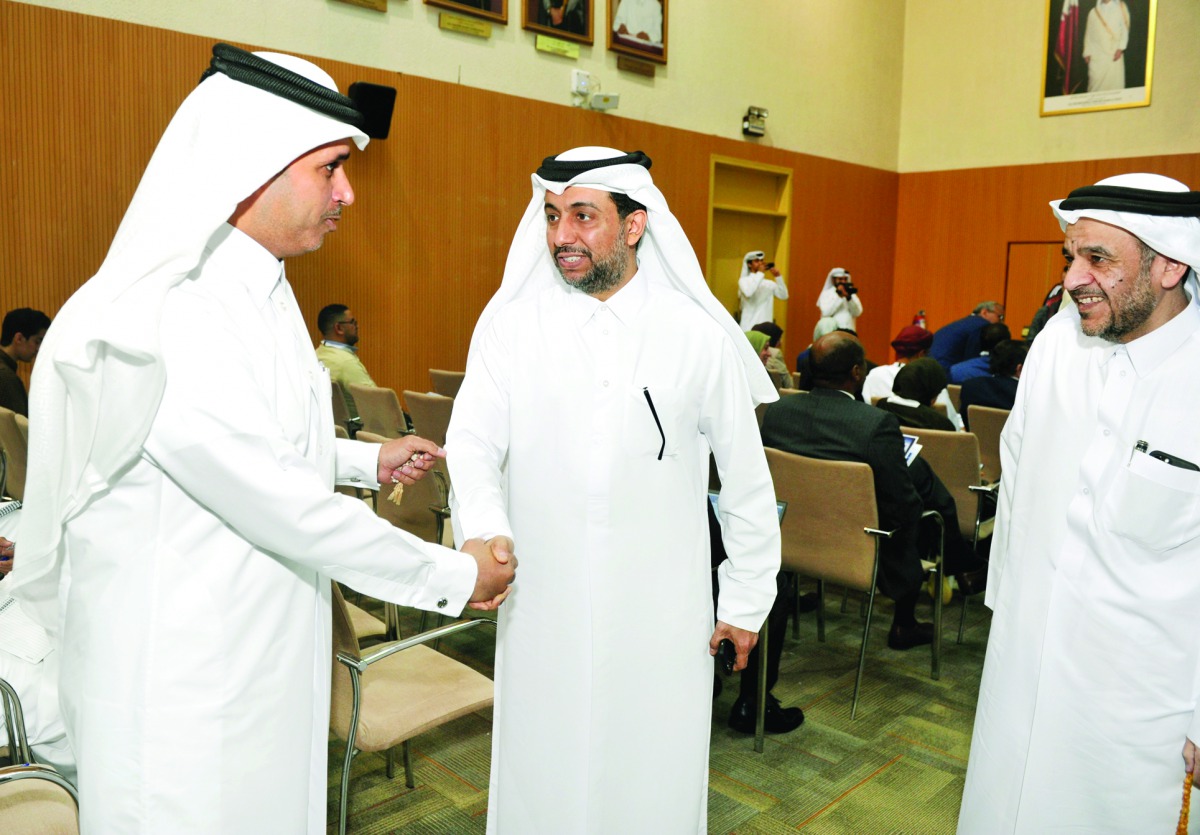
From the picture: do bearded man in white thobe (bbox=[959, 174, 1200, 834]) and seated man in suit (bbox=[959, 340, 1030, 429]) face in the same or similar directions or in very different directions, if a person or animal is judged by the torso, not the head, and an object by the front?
very different directions

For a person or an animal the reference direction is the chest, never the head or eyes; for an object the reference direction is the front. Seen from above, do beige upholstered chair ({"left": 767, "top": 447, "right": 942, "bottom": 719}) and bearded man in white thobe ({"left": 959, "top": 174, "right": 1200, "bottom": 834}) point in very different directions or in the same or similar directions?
very different directions

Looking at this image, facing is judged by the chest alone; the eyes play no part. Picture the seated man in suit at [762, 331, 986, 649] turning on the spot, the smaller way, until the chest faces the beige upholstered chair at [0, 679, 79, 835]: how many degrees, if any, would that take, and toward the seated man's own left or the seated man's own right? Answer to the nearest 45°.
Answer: approximately 180°

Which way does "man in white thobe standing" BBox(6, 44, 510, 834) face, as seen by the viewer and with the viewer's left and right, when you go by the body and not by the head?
facing to the right of the viewer

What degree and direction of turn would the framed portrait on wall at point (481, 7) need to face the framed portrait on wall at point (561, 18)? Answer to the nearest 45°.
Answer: approximately 90° to its left

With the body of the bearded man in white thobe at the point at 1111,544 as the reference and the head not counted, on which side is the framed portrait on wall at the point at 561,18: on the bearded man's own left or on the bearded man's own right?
on the bearded man's own right

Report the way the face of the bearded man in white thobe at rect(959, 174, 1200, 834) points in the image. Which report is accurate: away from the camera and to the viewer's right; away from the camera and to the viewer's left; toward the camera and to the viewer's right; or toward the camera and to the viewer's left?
toward the camera and to the viewer's left

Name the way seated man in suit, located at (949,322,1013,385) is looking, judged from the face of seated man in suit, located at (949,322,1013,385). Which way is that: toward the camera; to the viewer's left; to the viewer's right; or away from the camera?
away from the camera

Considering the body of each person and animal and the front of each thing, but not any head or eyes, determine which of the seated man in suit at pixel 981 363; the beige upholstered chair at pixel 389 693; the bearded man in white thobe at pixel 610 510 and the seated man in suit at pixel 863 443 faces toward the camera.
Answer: the bearded man in white thobe

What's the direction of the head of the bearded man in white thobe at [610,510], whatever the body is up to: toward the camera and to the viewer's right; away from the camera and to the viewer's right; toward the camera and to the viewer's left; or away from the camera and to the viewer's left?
toward the camera and to the viewer's left

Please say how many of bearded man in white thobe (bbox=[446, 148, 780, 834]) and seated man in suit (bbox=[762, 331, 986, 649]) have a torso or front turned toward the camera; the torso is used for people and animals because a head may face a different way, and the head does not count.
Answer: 1

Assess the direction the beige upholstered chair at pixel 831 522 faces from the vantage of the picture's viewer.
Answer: facing away from the viewer and to the right of the viewer

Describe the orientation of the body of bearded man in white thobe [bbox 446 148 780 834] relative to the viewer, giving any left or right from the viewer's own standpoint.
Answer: facing the viewer

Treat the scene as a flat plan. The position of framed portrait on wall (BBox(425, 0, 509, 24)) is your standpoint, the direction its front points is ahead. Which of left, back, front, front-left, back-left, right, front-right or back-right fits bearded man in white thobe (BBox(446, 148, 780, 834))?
front-right
